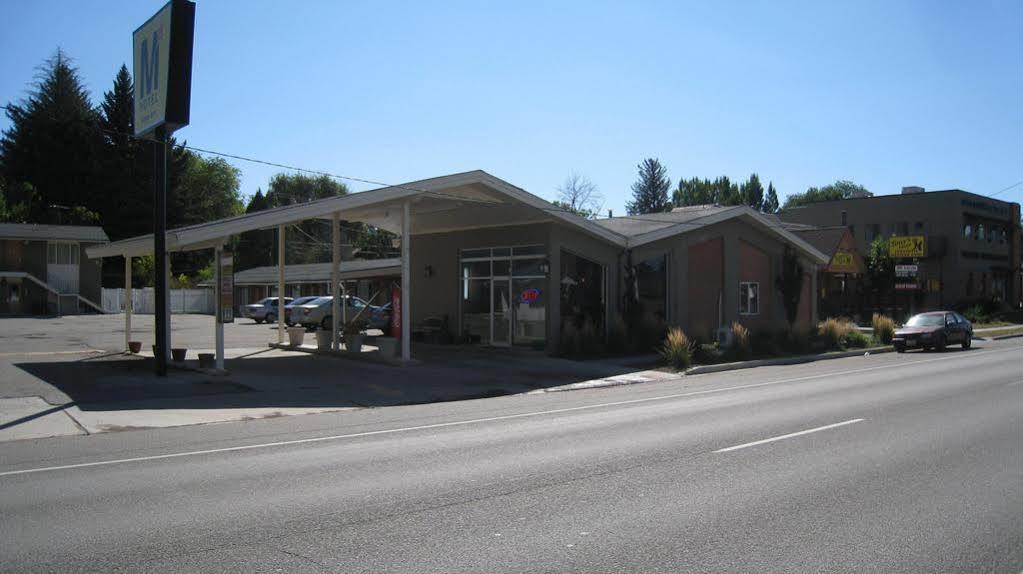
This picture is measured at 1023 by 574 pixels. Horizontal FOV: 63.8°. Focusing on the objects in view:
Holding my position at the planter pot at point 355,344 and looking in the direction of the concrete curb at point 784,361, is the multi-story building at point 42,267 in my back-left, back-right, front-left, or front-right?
back-left

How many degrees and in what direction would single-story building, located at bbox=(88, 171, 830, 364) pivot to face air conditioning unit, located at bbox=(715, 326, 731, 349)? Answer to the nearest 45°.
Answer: approximately 135° to its left

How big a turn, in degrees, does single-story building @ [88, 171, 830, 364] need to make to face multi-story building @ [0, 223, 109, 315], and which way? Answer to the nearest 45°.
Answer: approximately 90° to its right

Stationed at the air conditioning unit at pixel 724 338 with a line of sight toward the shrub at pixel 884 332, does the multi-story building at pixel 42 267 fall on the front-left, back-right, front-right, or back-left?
back-left

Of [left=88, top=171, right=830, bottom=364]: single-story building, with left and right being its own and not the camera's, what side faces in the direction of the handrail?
right

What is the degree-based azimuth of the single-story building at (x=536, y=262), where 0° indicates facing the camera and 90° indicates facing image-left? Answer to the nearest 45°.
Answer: approximately 45°

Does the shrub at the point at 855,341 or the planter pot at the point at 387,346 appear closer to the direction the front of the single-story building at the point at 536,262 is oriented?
the planter pot
